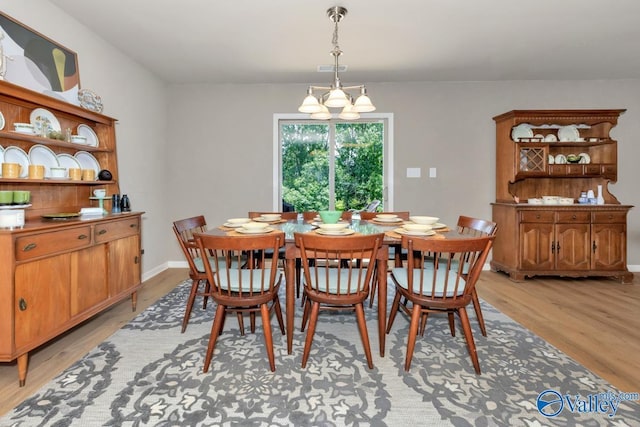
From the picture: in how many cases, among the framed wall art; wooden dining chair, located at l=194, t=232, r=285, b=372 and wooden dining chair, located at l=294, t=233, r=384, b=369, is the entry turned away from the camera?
2

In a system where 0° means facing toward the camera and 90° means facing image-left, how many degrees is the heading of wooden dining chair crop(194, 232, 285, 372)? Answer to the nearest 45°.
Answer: approximately 180°

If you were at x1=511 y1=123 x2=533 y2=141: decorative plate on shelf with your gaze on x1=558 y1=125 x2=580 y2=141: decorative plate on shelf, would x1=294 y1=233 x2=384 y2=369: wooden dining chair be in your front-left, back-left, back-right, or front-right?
back-right

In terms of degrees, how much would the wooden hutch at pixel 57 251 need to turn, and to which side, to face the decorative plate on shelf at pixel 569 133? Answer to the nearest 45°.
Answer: approximately 45° to its left

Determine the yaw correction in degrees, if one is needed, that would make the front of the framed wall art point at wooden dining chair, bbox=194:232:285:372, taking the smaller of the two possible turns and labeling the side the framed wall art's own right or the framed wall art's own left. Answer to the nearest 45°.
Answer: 0° — it already faces it

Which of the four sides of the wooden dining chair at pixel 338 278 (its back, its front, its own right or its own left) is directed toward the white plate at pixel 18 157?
left

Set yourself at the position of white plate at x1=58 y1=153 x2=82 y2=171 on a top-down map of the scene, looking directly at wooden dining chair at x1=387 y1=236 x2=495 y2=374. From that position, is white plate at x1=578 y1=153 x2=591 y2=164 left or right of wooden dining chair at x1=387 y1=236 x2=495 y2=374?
left

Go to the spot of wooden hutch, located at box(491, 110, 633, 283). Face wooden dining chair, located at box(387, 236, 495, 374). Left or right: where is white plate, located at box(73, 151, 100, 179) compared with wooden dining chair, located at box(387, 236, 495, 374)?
right

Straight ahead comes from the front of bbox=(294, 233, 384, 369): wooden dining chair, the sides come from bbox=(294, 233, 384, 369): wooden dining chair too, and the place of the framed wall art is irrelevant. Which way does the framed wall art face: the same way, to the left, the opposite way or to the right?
to the right

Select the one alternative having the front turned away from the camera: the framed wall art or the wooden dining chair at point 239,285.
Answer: the wooden dining chair

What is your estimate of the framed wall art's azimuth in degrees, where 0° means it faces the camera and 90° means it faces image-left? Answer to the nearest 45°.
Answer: approximately 315°
